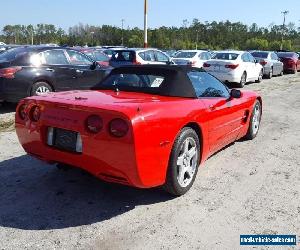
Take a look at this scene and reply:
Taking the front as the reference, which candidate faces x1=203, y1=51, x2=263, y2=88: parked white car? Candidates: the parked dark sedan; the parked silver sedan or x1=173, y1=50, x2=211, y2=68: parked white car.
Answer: the parked dark sedan

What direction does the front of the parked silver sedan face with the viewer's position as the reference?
facing away from the viewer and to the right of the viewer

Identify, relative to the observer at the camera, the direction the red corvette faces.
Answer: facing away from the viewer and to the right of the viewer

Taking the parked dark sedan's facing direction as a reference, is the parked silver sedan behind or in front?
in front

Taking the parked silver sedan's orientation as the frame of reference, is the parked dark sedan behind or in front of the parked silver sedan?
behind

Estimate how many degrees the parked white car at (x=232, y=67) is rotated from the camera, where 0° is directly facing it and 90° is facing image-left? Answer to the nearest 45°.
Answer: approximately 225°

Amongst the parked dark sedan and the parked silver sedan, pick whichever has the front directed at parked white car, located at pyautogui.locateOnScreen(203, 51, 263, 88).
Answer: the parked dark sedan

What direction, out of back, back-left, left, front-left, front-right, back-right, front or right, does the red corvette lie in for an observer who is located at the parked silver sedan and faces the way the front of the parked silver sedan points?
back-right

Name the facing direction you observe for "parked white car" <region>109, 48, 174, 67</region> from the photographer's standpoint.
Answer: facing away from the viewer and to the right of the viewer

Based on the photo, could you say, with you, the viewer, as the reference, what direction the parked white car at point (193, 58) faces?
facing away from the viewer and to the right of the viewer

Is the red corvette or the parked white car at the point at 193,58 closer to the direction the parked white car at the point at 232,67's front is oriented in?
the parked white car

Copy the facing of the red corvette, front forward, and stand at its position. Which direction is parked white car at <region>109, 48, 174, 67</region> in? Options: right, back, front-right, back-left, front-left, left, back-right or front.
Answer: front-left

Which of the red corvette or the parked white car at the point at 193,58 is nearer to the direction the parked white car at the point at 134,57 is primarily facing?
the parked white car
